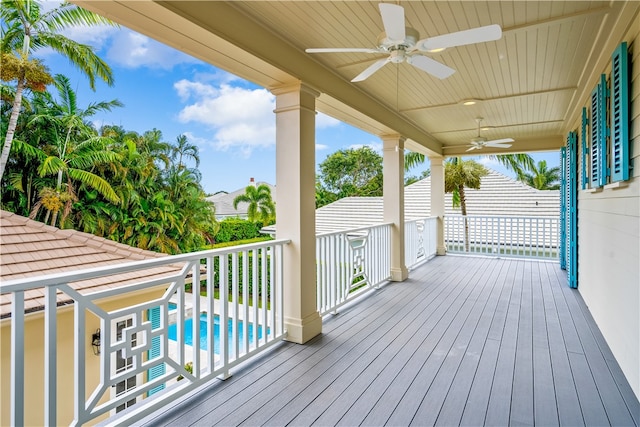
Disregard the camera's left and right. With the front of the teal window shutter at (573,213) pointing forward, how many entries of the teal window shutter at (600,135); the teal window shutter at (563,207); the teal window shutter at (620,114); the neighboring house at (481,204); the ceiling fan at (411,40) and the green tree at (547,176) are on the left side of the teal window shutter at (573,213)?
3

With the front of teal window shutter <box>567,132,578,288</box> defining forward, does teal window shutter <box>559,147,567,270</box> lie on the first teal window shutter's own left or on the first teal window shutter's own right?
on the first teal window shutter's own right

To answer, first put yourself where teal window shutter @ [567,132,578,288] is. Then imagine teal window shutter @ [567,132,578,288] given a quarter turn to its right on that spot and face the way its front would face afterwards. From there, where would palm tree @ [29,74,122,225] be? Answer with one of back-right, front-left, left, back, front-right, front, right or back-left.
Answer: left

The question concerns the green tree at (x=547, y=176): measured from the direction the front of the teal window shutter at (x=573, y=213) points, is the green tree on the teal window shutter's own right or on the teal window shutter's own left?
on the teal window shutter's own right

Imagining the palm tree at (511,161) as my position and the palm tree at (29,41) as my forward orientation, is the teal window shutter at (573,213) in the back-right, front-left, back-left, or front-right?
front-left

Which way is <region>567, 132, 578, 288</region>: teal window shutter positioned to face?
to the viewer's left

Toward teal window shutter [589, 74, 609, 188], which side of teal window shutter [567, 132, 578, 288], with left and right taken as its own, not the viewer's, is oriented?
left

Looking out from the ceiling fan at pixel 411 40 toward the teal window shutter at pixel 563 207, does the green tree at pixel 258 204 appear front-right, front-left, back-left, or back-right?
front-left

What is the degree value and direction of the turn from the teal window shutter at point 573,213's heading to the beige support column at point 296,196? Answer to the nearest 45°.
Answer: approximately 45° to its left

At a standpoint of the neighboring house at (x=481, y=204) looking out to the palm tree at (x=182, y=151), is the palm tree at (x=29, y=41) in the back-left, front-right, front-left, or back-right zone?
front-left

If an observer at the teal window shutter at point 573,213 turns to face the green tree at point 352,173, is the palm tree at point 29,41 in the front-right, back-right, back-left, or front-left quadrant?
front-left

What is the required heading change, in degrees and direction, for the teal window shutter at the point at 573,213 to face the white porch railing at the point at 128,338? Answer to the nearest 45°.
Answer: approximately 90° to its left

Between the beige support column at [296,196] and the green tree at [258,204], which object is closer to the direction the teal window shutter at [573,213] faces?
the green tree

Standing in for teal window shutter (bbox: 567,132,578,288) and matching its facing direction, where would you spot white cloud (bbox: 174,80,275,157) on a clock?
The white cloud is roughly at 1 o'clock from the teal window shutter.

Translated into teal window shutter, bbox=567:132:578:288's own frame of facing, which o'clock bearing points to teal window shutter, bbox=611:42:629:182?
teal window shutter, bbox=611:42:629:182 is roughly at 9 o'clock from teal window shutter, bbox=567:132:578:288.
